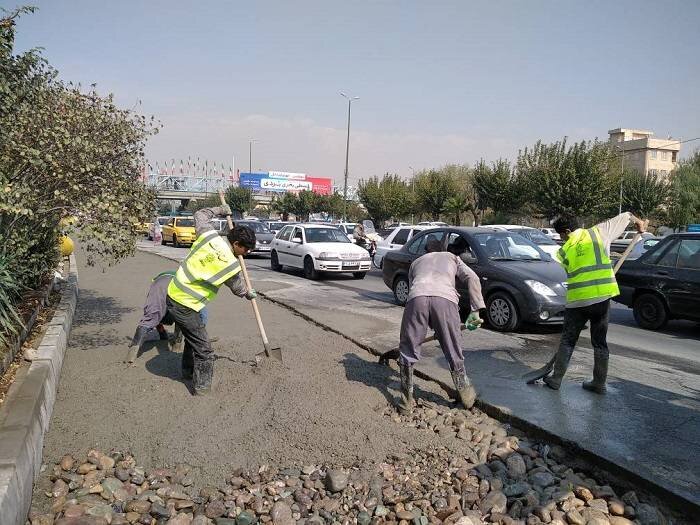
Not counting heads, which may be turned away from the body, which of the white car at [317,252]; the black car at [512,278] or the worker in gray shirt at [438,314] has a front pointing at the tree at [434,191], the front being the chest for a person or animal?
the worker in gray shirt

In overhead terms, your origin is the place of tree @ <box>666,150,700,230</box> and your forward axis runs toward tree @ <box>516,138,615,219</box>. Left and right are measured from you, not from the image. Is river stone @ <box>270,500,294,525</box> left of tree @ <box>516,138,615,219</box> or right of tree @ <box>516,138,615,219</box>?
left

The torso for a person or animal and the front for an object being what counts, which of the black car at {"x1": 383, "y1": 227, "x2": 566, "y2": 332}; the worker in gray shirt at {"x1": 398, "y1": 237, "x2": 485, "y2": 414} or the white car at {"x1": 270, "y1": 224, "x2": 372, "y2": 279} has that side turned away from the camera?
the worker in gray shirt

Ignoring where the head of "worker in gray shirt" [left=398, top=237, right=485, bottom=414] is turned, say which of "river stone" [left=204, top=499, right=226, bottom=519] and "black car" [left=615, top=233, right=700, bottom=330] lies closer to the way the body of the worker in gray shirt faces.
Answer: the black car

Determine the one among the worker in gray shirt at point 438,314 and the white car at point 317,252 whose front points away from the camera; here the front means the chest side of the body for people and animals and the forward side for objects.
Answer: the worker in gray shirt

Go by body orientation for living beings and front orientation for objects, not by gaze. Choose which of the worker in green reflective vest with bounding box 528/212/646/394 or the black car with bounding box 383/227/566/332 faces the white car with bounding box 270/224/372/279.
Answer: the worker in green reflective vest

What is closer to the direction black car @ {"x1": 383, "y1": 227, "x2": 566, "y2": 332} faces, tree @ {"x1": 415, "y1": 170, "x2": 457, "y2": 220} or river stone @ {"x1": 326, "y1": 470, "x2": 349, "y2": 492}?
the river stone

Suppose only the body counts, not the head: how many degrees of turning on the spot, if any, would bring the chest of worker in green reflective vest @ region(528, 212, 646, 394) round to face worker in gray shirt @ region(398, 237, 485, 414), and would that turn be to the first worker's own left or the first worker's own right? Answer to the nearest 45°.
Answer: approximately 90° to the first worker's own left

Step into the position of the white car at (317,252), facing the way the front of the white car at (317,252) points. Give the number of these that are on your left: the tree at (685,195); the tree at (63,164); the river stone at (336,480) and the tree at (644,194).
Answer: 2

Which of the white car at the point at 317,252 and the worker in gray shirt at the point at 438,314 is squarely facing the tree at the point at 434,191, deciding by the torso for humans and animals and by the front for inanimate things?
the worker in gray shirt

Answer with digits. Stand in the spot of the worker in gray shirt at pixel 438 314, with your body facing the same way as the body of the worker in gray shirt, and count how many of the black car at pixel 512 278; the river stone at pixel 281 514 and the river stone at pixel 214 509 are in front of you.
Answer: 1

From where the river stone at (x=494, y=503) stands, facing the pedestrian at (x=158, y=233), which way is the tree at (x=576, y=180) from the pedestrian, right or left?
right

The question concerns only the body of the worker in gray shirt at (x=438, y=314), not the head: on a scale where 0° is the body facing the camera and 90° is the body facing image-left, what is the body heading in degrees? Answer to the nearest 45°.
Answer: approximately 180°

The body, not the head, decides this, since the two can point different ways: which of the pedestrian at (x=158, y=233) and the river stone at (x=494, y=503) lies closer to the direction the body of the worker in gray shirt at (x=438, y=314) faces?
the pedestrian

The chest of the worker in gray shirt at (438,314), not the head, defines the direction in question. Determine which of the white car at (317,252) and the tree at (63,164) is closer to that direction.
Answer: the white car

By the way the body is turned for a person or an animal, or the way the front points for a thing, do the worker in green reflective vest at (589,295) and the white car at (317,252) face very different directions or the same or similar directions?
very different directions

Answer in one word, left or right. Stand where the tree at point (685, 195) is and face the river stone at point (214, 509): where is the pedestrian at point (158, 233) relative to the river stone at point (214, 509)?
right
